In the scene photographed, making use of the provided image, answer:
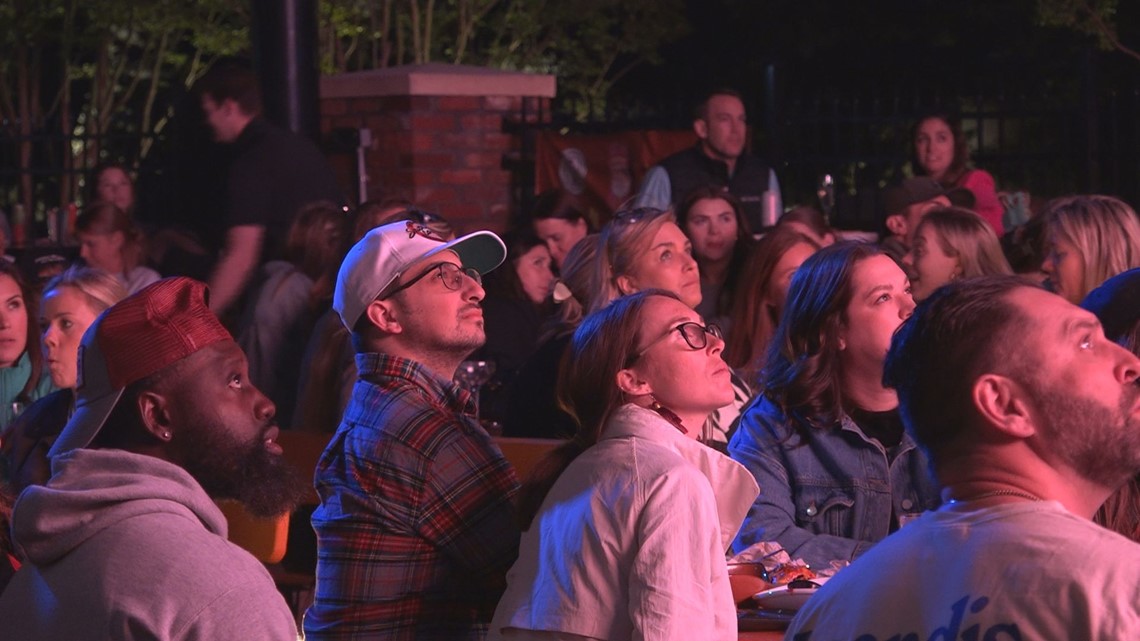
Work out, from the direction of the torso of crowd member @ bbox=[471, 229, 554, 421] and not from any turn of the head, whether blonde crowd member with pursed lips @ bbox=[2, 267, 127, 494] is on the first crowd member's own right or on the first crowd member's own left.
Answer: on the first crowd member's own right

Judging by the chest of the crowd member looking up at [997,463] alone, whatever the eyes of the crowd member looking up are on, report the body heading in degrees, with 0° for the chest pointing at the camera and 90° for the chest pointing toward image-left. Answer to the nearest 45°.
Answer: approximately 225°

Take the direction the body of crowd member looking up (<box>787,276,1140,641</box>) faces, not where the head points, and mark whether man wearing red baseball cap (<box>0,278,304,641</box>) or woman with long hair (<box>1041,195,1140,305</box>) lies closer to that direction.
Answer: the woman with long hair

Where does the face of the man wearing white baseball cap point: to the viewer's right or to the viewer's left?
to the viewer's right

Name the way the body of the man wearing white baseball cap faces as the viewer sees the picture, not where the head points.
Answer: to the viewer's right

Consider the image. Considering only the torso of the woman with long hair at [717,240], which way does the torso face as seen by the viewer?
toward the camera

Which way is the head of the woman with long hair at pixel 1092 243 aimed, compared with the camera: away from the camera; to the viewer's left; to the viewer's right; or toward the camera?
to the viewer's left

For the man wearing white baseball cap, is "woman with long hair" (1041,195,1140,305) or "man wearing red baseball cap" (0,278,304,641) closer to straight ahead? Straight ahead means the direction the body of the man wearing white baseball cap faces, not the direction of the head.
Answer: the woman with long hair

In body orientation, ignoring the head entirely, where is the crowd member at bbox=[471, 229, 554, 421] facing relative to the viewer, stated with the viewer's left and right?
facing the viewer and to the right of the viewer

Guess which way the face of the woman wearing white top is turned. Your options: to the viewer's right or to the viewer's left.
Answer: to the viewer's right

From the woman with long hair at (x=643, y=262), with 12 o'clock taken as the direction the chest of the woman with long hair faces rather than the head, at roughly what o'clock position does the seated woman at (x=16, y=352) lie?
The seated woman is roughly at 5 o'clock from the woman with long hair.

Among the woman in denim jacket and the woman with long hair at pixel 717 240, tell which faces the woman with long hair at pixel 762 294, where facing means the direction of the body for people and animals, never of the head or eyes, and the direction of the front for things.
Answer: the woman with long hair at pixel 717 240

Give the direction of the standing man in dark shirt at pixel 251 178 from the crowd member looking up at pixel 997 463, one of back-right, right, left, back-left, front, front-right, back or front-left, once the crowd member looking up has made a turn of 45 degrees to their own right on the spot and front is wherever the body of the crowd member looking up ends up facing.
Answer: back-left
